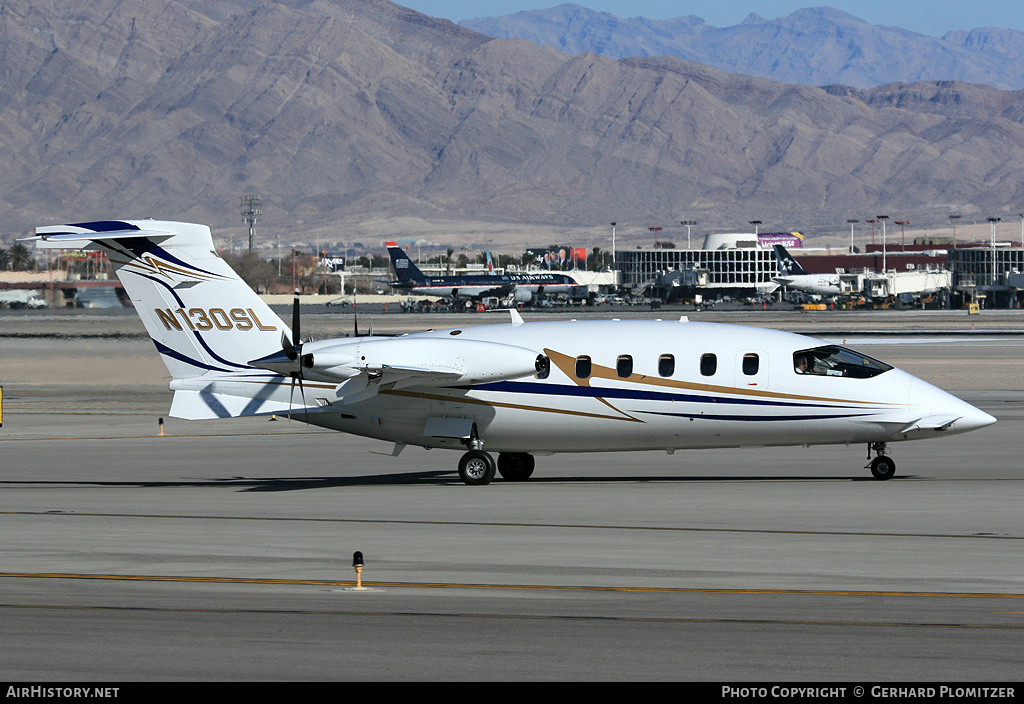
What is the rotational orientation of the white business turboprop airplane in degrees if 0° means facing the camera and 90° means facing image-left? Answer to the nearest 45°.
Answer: approximately 270°

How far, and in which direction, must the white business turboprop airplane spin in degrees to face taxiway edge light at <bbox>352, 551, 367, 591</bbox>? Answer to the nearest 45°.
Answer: approximately 90° to its right
